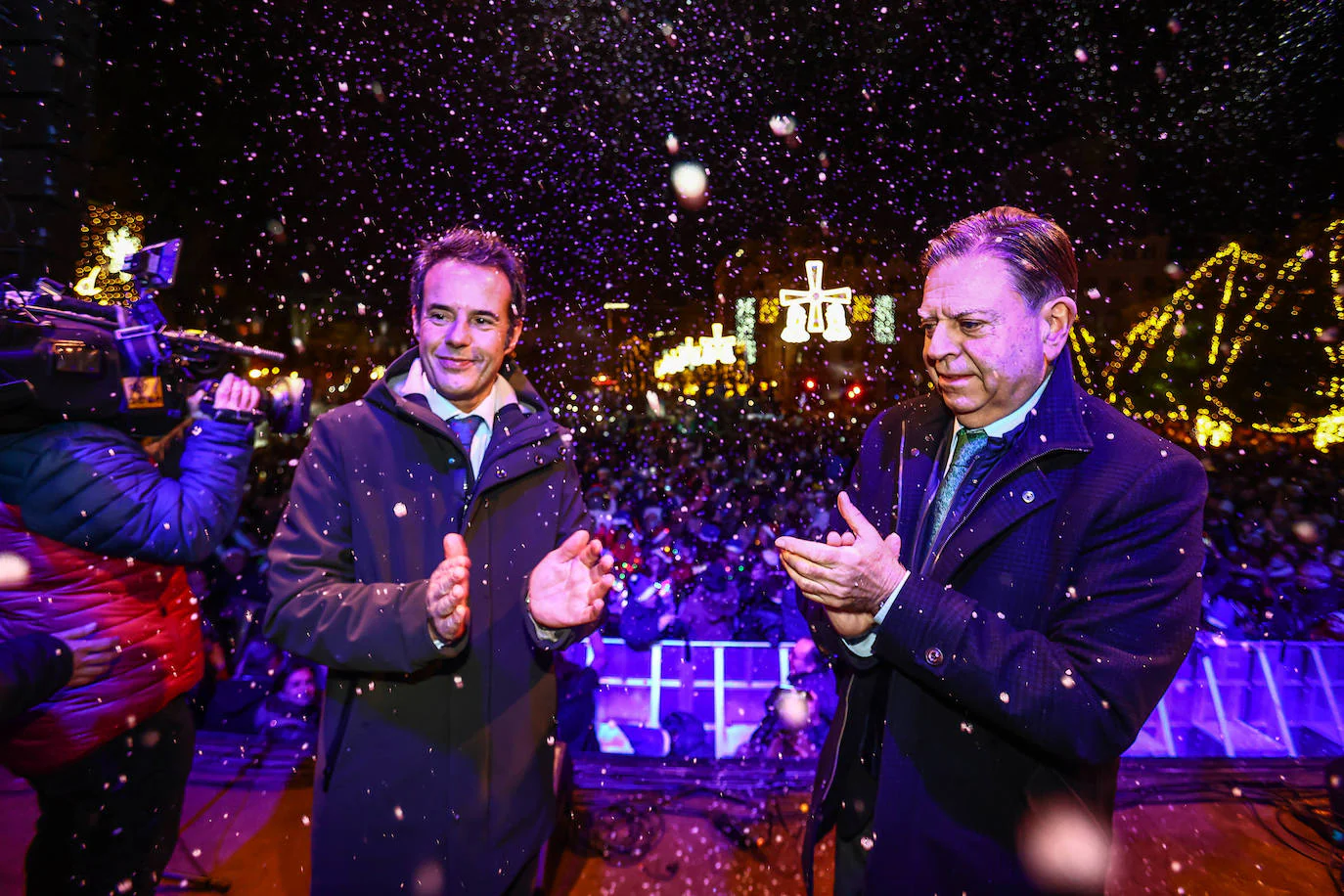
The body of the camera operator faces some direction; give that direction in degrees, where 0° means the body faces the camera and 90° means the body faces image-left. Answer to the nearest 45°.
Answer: approximately 270°

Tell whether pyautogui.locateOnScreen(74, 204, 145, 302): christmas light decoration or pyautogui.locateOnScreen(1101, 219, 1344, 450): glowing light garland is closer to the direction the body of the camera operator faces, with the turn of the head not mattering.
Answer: the glowing light garland

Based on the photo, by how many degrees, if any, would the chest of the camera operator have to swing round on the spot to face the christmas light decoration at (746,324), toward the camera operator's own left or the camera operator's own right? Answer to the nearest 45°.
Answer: approximately 45° to the camera operator's own left

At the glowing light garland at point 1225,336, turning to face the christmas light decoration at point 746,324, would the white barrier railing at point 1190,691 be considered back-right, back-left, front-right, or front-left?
back-left

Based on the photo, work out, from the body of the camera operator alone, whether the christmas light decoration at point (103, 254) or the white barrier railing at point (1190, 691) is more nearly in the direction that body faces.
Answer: the white barrier railing

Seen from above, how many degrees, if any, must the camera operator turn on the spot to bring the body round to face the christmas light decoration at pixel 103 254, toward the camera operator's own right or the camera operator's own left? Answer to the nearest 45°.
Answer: approximately 90° to the camera operator's own left
